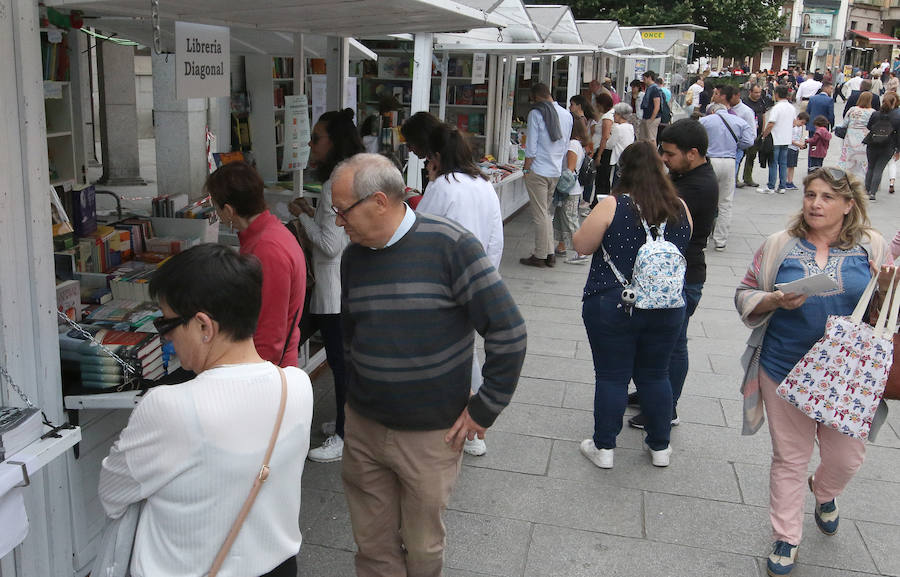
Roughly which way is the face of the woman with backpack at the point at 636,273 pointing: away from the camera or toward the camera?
away from the camera

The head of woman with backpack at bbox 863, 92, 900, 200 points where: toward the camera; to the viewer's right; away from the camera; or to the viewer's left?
away from the camera

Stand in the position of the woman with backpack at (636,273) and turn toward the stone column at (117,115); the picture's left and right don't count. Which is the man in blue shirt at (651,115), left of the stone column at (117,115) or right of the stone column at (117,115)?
right

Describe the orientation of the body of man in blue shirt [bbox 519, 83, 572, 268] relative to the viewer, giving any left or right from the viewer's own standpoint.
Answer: facing away from the viewer and to the left of the viewer

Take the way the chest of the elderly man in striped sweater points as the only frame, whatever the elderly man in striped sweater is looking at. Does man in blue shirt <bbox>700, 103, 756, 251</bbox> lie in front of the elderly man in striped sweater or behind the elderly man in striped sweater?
behind

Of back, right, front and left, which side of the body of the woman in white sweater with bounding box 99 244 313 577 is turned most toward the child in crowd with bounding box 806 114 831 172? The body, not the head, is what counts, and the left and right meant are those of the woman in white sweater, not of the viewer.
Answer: right

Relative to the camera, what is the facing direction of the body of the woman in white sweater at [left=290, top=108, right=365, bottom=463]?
to the viewer's left

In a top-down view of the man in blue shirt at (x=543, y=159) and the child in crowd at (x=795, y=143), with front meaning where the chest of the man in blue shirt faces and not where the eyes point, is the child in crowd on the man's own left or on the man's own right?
on the man's own right

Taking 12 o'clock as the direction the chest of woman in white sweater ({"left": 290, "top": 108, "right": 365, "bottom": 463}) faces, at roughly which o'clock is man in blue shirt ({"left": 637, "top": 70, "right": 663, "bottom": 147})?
The man in blue shirt is roughly at 4 o'clock from the woman in white sweater.
